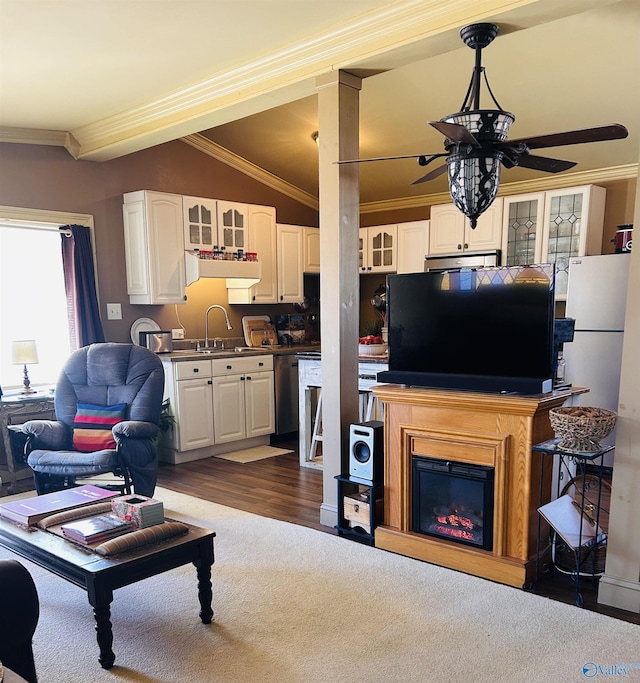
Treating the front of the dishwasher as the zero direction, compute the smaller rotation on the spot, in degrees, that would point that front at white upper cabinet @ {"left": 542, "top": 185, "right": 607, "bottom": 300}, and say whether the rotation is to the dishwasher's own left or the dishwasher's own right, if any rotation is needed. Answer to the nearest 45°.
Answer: approximately 45° to the dishwasher's own left

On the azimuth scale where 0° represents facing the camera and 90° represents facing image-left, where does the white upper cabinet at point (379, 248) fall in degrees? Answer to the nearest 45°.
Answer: approximately 45°

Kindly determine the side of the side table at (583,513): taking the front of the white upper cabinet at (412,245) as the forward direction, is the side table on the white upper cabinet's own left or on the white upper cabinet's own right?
on the white upper cabinet's own left
